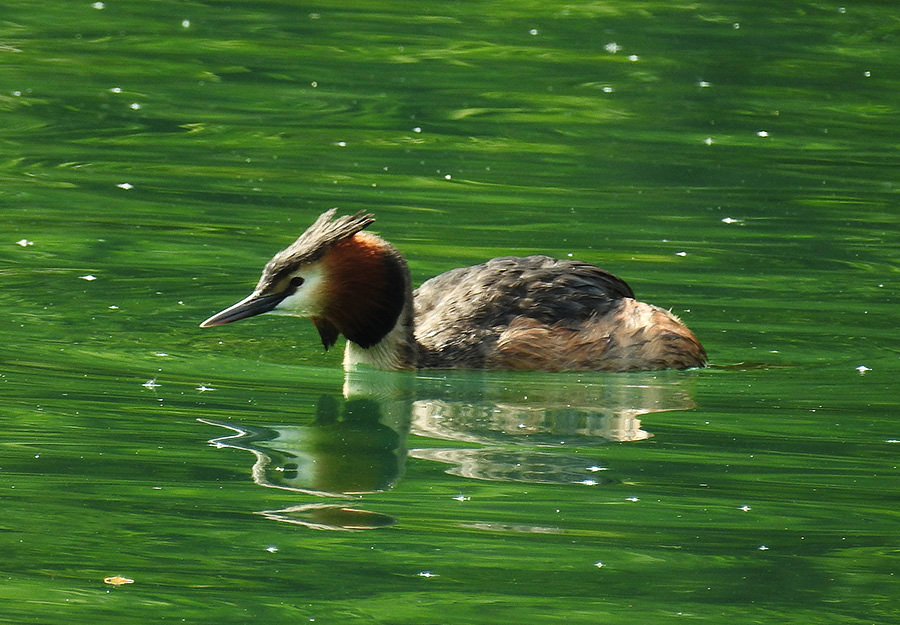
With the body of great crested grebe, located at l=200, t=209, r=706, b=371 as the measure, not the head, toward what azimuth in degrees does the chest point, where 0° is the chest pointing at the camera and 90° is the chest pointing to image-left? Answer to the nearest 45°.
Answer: approximately 90°
